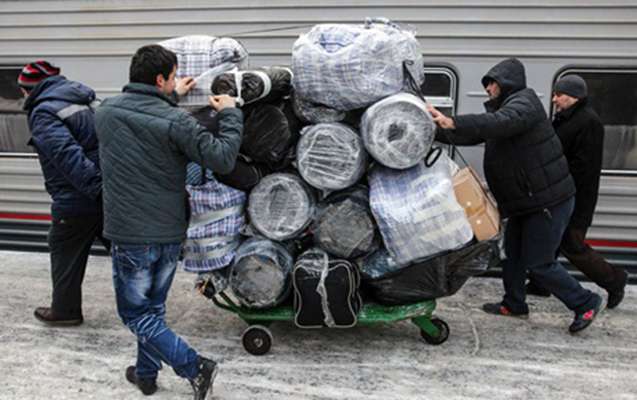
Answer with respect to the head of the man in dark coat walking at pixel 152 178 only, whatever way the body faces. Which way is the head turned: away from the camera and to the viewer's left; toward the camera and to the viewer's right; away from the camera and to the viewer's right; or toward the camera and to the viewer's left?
away from the camera and to the viewer's right

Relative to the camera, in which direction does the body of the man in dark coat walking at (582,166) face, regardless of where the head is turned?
to the viewer's left

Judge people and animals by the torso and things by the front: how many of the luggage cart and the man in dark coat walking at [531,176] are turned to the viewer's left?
2

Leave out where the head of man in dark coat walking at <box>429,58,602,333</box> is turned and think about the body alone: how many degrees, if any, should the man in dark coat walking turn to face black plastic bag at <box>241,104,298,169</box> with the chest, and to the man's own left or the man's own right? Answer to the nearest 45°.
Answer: approximately 45° to the man's own left

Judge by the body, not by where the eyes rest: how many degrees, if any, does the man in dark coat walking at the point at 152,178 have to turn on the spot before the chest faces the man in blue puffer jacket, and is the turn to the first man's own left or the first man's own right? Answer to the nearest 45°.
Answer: approximately 90° to the first man's own left

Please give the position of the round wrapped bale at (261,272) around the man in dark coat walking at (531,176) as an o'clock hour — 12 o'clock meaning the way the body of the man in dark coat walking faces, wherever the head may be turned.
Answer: The round wrapped bale is roughly at 11 o'clock from the man in dark coat walking.

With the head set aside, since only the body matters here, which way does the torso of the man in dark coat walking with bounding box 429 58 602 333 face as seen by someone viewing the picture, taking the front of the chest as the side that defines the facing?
to the viewer's left

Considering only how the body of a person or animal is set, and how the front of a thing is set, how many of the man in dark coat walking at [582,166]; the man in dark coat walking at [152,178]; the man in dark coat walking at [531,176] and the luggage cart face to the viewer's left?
3

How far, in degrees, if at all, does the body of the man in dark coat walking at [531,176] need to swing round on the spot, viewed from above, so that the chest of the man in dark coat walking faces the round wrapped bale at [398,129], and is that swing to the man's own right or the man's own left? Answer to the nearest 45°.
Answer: approximately 45° to the man's own left
